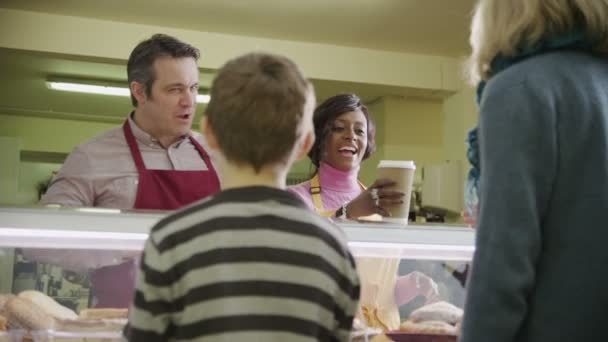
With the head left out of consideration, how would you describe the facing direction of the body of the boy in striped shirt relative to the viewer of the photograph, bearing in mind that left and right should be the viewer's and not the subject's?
facing away from the viewer

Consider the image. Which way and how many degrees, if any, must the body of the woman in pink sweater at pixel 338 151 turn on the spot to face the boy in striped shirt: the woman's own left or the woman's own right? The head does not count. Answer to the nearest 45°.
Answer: approximately 45° to the woman's own right

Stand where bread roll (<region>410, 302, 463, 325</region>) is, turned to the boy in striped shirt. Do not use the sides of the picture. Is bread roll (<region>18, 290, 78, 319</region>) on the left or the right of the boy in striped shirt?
right

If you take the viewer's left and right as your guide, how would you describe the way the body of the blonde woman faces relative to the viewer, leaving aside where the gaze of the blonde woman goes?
facing away from the viewer and to the left of the viewer

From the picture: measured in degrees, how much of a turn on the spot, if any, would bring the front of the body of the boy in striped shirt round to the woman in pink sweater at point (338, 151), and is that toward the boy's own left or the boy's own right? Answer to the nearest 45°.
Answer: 0° — they already face them

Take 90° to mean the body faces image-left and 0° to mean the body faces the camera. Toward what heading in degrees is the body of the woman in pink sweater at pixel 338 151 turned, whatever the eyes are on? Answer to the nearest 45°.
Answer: approximately 315°

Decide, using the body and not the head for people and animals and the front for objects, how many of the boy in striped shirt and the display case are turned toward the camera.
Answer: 1

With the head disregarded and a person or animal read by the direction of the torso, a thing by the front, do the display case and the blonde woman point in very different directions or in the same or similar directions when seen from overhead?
very different directions

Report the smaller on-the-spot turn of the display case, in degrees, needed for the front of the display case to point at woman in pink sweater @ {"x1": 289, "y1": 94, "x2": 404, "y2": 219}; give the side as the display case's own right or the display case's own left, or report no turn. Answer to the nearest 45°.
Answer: approximately 135° to the display case's own left
